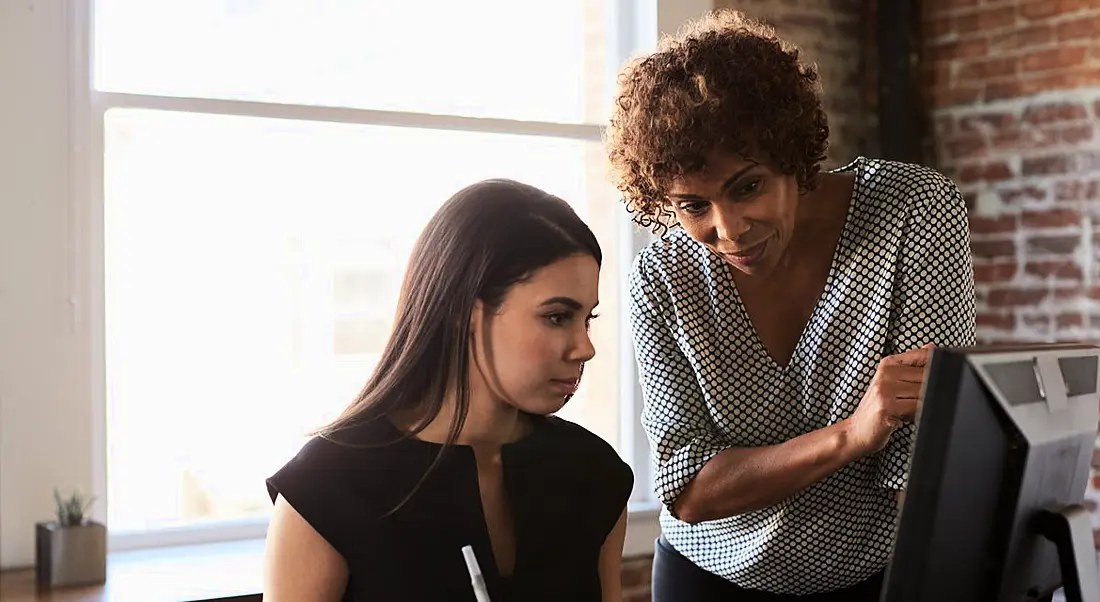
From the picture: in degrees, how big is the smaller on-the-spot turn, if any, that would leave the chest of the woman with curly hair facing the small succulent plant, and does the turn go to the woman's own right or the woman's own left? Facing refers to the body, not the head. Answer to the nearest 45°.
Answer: approximately 90° to the woman's own right

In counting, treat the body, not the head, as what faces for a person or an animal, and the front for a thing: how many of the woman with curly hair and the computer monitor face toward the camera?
1

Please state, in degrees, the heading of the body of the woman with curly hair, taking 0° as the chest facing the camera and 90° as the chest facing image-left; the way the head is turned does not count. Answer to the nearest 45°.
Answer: approximately 0°

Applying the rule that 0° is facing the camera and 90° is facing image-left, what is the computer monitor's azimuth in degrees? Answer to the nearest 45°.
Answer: approximately 135°

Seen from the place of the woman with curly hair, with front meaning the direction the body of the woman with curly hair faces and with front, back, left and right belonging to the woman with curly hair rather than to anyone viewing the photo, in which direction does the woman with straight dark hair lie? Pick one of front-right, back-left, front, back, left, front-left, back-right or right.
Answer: front-right

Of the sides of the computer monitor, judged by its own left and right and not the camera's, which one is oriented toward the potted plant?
front

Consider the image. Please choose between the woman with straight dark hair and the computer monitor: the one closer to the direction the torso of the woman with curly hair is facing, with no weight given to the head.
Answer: the computer monitor

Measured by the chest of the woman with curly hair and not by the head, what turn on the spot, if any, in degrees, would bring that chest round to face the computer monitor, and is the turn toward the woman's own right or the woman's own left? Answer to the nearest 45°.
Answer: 0° — they already face it

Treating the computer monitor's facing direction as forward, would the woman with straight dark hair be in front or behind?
in front

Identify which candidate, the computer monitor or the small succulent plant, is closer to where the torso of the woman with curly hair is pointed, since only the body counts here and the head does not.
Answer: the computer monitor

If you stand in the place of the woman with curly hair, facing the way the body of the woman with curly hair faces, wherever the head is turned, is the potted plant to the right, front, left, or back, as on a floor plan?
right
